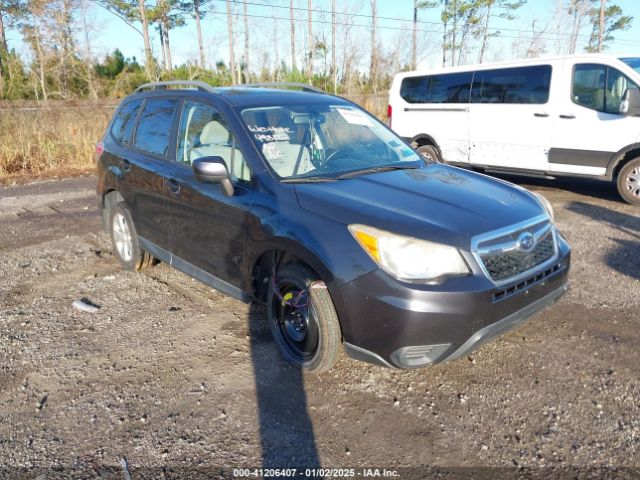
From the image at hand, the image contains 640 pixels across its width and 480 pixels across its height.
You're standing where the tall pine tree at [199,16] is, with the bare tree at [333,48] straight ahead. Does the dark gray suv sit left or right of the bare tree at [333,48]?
right

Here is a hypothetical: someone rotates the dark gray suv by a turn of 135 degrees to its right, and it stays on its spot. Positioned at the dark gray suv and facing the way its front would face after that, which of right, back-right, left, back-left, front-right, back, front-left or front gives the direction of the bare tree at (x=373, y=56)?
right

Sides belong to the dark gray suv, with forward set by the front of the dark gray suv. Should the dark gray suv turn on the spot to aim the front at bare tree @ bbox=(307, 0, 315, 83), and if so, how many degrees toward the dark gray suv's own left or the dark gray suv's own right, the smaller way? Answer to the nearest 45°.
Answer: approximately 135° to the dark gray suv's own left

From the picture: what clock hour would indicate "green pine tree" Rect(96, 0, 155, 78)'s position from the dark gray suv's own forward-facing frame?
The green pine tree is roughly at 7 o'clock from the dark gray suv.

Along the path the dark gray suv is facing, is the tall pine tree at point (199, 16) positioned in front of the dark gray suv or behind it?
behind

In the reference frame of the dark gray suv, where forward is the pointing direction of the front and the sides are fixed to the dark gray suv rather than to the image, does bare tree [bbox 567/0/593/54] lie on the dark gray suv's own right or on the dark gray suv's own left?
on the dark gray suv's own left

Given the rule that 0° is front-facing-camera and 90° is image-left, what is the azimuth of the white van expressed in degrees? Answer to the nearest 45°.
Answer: approximately 315°

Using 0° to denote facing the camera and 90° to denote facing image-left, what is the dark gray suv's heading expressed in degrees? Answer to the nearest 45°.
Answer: approximately 315°
